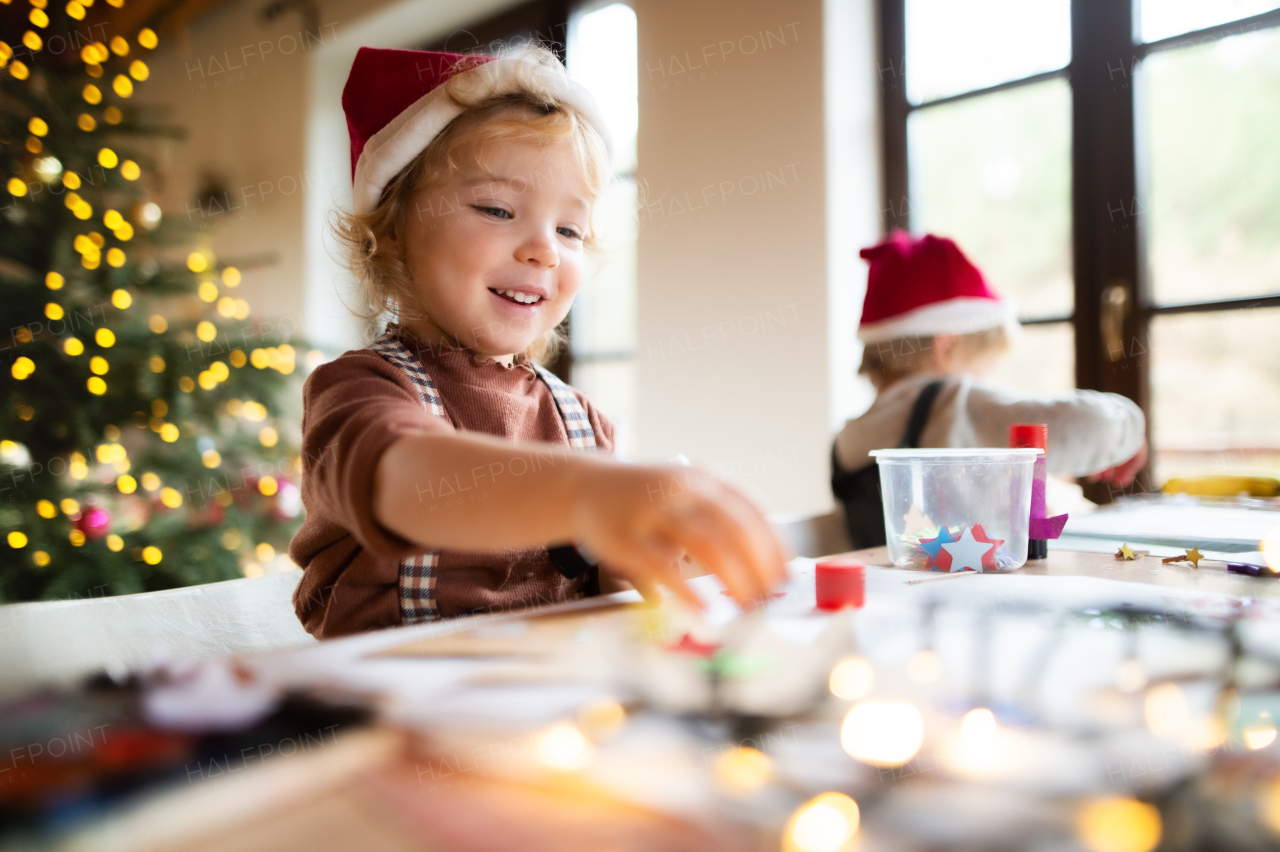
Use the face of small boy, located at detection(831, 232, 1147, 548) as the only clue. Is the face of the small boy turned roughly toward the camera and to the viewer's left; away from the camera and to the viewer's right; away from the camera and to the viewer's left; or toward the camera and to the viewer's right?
away from the camera and to the viewer's right

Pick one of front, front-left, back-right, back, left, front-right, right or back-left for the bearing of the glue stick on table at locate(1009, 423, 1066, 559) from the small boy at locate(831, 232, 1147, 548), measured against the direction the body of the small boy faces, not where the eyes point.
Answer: back-right

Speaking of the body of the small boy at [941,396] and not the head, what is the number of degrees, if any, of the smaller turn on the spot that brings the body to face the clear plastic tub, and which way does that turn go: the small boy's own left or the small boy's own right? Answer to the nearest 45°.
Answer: approximately 135° to the small boy's own right

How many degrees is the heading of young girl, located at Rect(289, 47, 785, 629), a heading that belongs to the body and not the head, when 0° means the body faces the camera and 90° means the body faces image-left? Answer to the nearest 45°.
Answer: approximately 315°

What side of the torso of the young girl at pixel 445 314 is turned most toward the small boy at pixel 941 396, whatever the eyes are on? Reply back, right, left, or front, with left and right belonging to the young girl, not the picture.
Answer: left

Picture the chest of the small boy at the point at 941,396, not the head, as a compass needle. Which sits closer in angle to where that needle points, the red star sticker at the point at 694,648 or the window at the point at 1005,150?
the window

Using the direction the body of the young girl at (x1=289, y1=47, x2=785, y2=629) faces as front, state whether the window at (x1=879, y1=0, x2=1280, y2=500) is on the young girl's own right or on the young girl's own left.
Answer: on the young girl's own left

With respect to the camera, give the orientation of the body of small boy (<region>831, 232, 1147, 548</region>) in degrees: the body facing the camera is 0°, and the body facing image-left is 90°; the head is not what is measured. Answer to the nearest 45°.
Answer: approximately 225°

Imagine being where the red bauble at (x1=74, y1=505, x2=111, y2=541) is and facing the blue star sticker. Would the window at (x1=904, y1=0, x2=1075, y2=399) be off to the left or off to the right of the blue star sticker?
left

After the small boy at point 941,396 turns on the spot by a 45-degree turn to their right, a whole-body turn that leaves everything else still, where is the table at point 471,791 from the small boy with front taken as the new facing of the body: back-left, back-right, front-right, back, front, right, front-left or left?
right
